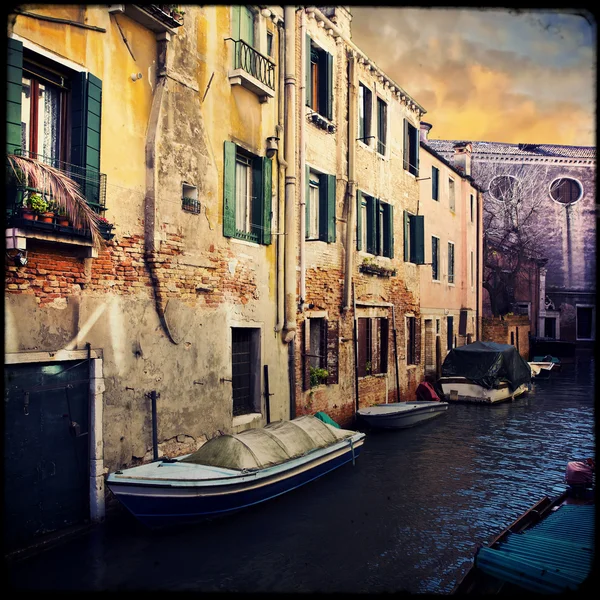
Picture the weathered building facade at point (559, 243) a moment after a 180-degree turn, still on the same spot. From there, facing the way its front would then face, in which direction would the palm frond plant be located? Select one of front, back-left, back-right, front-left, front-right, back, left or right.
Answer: back

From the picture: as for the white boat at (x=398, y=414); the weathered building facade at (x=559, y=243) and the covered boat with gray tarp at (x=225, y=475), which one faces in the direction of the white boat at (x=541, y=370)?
the weathered building facade

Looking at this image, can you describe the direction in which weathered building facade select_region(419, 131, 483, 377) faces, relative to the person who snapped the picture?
facing the viewer and to the right of the viewer

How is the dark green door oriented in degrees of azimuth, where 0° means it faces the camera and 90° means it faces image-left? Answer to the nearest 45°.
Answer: approximately 315°

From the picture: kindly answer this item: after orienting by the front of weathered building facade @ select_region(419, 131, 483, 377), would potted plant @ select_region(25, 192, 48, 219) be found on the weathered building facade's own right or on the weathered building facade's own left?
on the weathered building facade's own right

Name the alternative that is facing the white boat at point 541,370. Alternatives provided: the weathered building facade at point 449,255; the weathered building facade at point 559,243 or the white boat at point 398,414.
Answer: the weathered building facade at point 559,243

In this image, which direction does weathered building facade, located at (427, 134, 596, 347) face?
toward the camera

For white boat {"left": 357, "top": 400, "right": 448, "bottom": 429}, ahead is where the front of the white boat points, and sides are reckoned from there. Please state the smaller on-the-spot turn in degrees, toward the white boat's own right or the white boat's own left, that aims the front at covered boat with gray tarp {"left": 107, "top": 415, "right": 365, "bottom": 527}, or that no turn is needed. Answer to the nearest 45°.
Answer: approximately 45° to the white boat's own left

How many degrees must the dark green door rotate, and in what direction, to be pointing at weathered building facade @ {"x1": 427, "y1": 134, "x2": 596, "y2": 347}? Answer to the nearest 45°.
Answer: approximately 90° to its left

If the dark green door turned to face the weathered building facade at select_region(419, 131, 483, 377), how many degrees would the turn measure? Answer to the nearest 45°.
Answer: approximately 90° to its left
